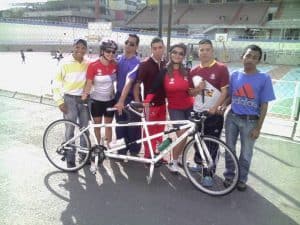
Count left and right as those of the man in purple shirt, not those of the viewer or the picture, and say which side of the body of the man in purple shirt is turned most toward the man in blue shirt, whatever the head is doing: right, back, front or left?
left

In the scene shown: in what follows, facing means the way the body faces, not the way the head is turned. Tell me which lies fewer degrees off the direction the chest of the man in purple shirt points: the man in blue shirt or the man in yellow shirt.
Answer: the man in yellow shirt

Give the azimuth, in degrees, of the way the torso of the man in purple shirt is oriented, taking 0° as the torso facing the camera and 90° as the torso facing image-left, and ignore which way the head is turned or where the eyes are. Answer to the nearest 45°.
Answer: approximately 45°

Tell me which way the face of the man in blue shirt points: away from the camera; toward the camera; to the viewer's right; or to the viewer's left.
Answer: toward the camera
